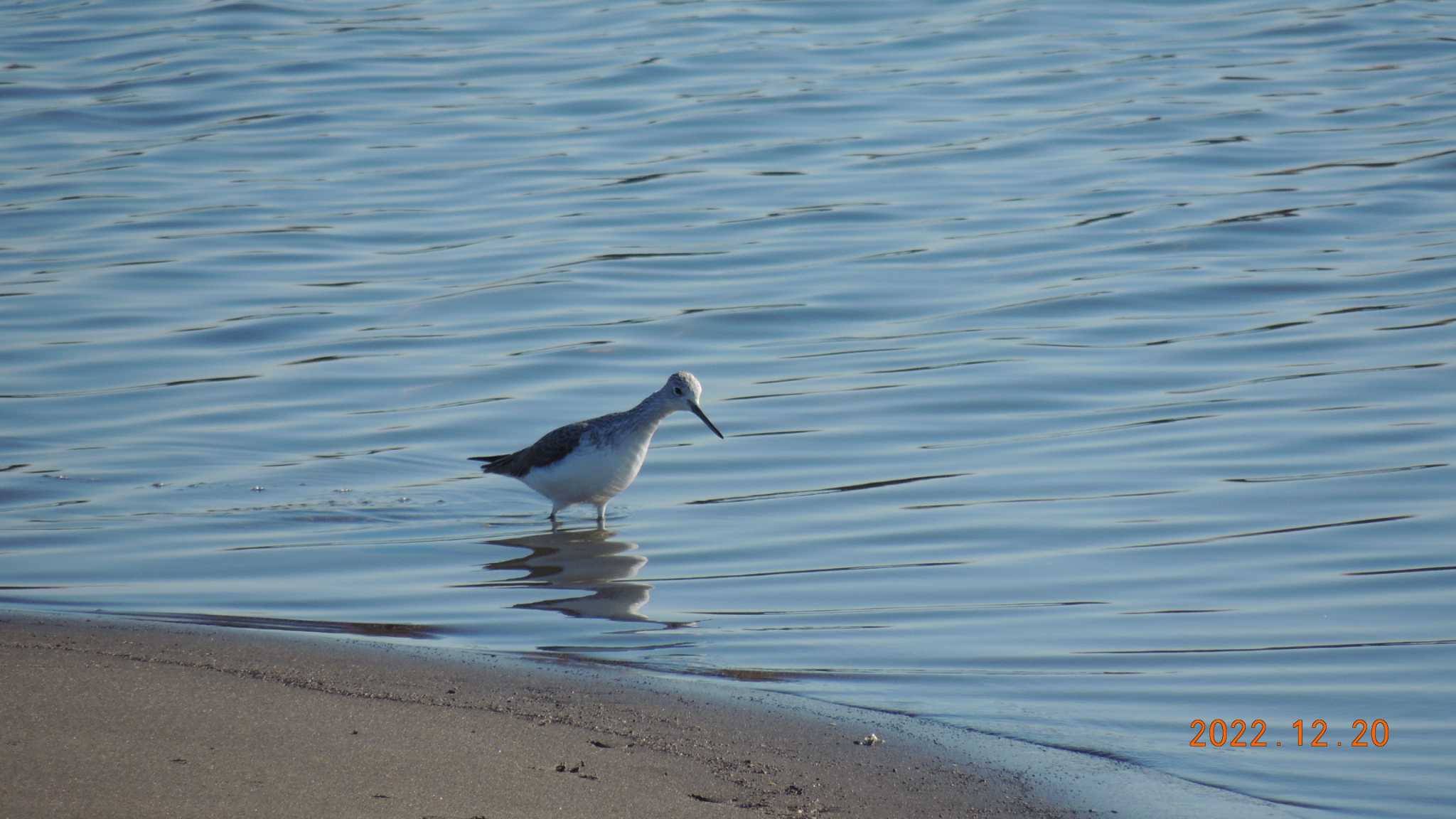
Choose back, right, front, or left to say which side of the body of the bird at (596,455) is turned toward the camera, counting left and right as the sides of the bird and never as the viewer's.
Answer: right
